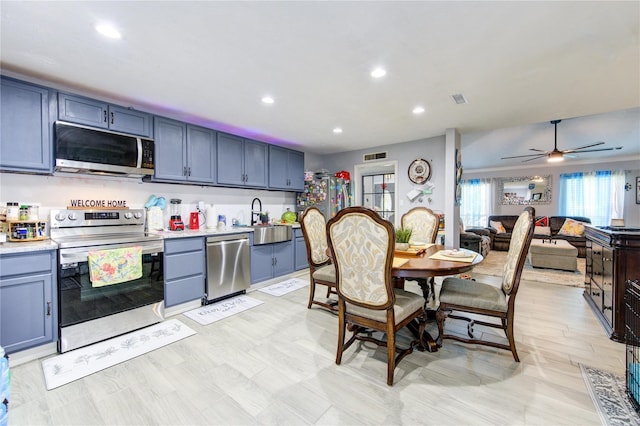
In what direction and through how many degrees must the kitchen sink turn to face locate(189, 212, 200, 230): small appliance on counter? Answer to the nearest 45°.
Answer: approximately 135° to its right

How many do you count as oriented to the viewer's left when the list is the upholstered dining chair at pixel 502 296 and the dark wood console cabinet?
2

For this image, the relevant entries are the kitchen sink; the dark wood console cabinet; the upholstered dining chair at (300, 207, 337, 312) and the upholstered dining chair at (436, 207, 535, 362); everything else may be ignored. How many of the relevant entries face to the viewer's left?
2

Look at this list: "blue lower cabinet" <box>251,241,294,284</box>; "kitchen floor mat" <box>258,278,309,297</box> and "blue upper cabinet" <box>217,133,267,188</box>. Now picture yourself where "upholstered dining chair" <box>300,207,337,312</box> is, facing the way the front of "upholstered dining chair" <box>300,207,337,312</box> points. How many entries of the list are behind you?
3

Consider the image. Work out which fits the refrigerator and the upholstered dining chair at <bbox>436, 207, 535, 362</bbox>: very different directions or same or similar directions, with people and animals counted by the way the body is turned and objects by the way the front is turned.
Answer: very different directions

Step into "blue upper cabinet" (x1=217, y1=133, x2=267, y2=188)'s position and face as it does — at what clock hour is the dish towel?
The dish towel is roughly at 3 o'clock from the blue upper cabinet.

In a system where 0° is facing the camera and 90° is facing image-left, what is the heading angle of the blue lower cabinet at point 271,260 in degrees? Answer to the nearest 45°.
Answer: approximately 315°

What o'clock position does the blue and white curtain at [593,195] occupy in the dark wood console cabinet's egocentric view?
The blue and white curtain is roughly at 3 o'clock from the dark wood console cabinet.

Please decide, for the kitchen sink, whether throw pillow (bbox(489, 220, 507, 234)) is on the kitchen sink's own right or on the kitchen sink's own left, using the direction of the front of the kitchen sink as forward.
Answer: on the kitchen sink's own left

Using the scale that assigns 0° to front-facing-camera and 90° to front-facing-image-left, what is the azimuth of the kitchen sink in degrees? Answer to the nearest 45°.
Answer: approximately 315°

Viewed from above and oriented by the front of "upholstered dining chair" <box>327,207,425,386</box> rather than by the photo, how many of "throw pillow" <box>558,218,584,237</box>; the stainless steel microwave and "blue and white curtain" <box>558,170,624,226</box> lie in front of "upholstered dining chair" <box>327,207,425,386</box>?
2

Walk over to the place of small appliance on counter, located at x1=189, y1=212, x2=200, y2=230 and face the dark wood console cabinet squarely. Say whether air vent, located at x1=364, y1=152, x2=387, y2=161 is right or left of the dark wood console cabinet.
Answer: left
